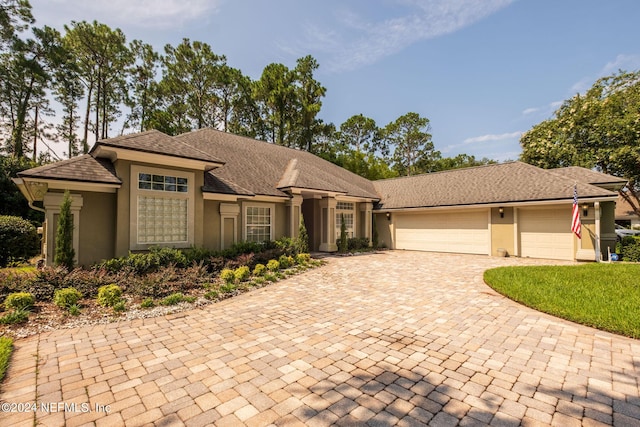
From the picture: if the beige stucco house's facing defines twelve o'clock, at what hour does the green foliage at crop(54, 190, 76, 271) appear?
The green foliage is roughly at 3 o'clock from the beige stucco house.

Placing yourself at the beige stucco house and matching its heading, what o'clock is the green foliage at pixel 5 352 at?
The green foliage is roughly at 2 o'clock from the beige stucco house.

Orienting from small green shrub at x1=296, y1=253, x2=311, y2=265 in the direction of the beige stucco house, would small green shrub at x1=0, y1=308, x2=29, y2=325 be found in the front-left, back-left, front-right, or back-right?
back-left

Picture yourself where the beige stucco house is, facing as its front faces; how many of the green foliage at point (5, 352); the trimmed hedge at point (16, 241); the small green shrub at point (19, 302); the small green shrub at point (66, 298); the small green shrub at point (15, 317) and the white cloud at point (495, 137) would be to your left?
1

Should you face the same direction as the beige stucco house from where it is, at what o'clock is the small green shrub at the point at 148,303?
The small green shrub is roughly at 2 o'clock from the beige stucco house.

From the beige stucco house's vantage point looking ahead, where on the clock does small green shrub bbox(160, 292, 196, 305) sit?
The small green shrub is roughly at 2 o'clock from the beige stucco house.

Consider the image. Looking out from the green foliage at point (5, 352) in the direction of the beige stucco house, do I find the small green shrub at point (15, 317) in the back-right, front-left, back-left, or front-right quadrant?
front-left

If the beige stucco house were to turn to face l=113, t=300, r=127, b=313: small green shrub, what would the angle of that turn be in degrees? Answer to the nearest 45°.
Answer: approximately 45° to its right

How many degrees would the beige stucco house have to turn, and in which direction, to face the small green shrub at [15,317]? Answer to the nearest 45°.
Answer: approximately 90° to its right
